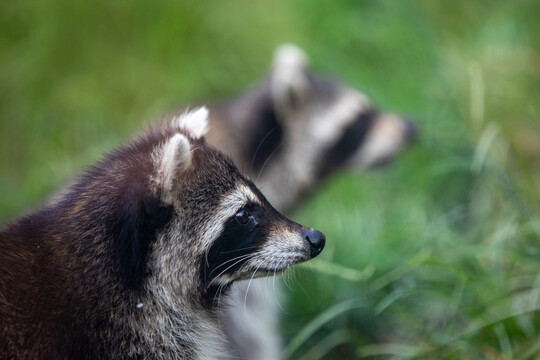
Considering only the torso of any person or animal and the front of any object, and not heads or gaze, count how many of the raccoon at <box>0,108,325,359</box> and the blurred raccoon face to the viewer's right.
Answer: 2

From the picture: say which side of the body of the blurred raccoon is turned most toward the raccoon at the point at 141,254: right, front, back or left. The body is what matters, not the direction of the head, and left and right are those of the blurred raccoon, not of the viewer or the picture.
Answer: right

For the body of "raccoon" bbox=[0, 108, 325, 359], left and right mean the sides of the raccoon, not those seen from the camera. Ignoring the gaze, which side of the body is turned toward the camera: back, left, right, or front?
right

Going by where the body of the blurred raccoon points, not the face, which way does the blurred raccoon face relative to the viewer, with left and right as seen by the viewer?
facing to the right of the viewer

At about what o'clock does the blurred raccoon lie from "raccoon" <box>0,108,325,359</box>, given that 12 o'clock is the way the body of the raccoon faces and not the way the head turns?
The blurred raccoon is roughly at 10 o'clock from the raccoon.

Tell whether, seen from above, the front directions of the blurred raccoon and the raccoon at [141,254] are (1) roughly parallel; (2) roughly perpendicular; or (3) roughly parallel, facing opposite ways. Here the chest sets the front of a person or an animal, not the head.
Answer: roughly parallel
